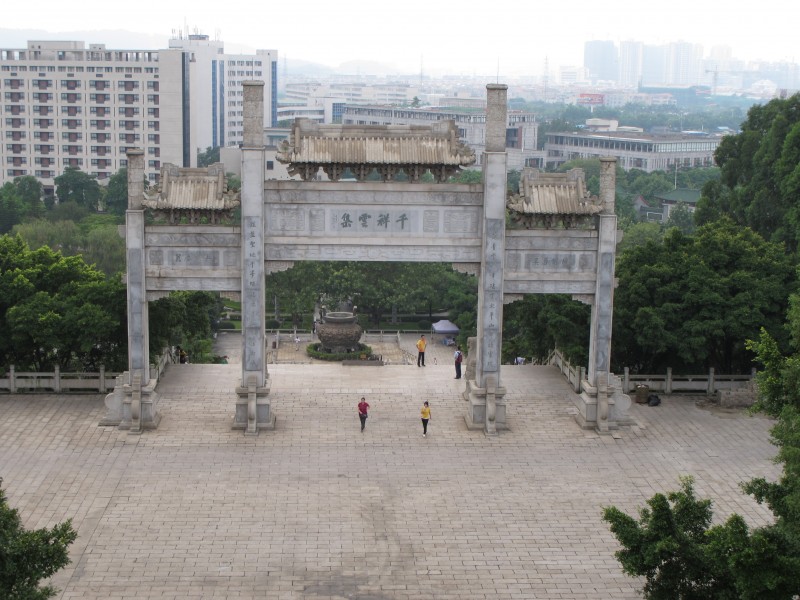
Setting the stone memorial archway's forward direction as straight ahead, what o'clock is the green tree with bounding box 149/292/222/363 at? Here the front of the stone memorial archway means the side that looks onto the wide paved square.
The green tree is roughly at 4 o'clock from the stone memorial archway.

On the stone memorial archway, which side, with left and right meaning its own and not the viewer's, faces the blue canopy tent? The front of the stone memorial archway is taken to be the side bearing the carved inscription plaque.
back

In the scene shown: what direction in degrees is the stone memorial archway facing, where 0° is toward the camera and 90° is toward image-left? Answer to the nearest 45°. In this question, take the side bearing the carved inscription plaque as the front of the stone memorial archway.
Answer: approximately 0°

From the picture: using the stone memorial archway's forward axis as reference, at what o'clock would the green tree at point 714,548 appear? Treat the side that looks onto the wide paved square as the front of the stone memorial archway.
The green tree is roughly at 11 o'clock from the stone memorial archway.

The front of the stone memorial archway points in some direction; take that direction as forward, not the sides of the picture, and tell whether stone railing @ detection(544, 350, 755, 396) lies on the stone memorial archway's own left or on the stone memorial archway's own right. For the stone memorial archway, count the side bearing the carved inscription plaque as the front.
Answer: on the stone memorial archway's own left

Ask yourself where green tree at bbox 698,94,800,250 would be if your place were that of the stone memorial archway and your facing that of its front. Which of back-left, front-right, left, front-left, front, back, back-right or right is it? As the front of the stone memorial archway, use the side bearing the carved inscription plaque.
back-left
